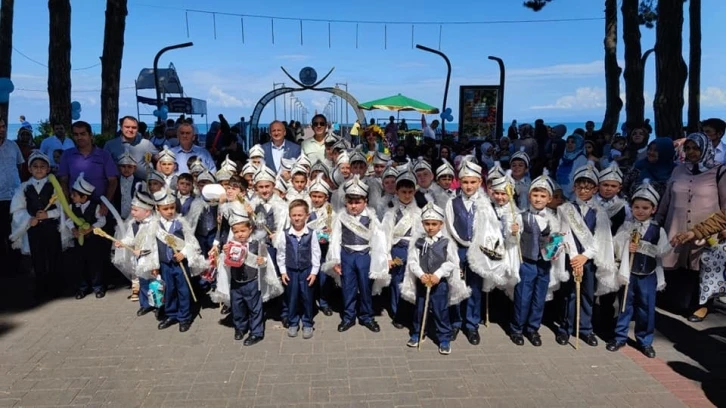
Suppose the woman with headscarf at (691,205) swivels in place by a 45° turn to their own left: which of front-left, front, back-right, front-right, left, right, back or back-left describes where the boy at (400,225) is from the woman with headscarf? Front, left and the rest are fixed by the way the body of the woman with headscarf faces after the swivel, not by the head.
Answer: front-right

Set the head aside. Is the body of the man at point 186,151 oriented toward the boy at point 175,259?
yes

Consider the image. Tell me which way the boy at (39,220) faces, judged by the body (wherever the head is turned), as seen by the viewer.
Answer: toward the camera

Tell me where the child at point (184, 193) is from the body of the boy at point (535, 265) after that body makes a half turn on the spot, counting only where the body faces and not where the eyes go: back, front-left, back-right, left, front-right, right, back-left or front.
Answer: left

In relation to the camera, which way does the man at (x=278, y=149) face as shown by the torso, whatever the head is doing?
toward the camera

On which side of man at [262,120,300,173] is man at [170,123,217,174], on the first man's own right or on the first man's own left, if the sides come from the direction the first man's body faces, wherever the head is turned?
on the first man's own right

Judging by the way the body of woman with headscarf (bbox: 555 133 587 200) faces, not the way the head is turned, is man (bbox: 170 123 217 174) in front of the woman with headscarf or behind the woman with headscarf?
in front

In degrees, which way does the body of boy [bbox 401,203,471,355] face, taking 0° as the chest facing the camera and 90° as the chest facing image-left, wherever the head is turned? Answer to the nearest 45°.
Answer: approximately 0°

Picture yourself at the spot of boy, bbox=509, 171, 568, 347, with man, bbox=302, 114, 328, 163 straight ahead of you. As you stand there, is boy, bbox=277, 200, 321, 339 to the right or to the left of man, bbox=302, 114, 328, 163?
left

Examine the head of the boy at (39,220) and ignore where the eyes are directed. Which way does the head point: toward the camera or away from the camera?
toward the camera

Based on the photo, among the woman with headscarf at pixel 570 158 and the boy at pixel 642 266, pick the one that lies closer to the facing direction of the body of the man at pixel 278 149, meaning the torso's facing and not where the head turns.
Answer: the boy

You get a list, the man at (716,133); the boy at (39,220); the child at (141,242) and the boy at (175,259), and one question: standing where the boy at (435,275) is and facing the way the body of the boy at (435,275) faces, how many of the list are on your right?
3

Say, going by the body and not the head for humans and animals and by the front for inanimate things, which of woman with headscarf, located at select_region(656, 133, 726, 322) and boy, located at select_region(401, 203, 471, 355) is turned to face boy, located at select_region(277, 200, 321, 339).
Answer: the woman with headscarf

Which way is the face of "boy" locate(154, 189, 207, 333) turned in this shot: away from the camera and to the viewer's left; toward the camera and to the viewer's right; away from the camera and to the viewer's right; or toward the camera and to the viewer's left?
toward the camera and to the viewer's right

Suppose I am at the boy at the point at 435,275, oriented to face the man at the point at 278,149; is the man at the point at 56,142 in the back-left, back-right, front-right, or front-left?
front-left
